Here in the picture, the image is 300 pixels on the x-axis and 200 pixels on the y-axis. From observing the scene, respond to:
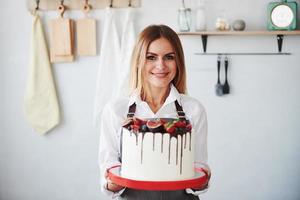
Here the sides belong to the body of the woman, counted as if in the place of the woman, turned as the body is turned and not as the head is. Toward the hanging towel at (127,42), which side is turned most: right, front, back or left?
back

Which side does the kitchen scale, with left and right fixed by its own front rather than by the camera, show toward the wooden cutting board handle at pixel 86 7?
right

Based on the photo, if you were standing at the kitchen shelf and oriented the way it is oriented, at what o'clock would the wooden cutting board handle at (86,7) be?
The wooden cutting board handle is roughly at 3 o'clock from the kitchen shelf.

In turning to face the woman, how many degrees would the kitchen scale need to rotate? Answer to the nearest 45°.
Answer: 0° — it already faces them

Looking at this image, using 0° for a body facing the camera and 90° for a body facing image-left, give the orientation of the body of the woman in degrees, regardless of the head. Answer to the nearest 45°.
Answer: approximately 0°
